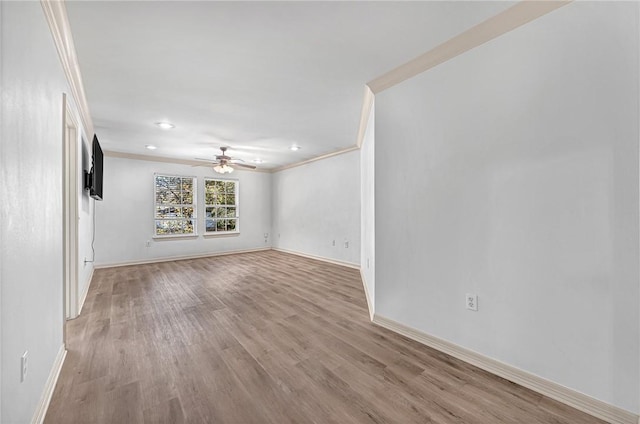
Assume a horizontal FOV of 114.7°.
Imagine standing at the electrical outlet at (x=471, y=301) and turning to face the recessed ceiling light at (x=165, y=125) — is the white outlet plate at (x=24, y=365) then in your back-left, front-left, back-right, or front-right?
front-left

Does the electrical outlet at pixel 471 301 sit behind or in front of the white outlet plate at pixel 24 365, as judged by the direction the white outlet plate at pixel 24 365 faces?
in front

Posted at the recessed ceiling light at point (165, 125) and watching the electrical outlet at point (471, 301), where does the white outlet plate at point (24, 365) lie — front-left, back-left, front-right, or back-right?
front-right

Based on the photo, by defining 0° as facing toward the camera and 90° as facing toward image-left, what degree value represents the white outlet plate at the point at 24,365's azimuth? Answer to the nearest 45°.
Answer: approximately 270°

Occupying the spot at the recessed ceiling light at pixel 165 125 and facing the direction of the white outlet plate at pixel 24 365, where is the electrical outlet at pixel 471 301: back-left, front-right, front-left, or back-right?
front-left

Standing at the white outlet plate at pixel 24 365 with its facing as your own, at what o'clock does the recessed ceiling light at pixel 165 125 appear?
The recessed ceiling light is roughly at 10 o'clock from the white outlet plate.
